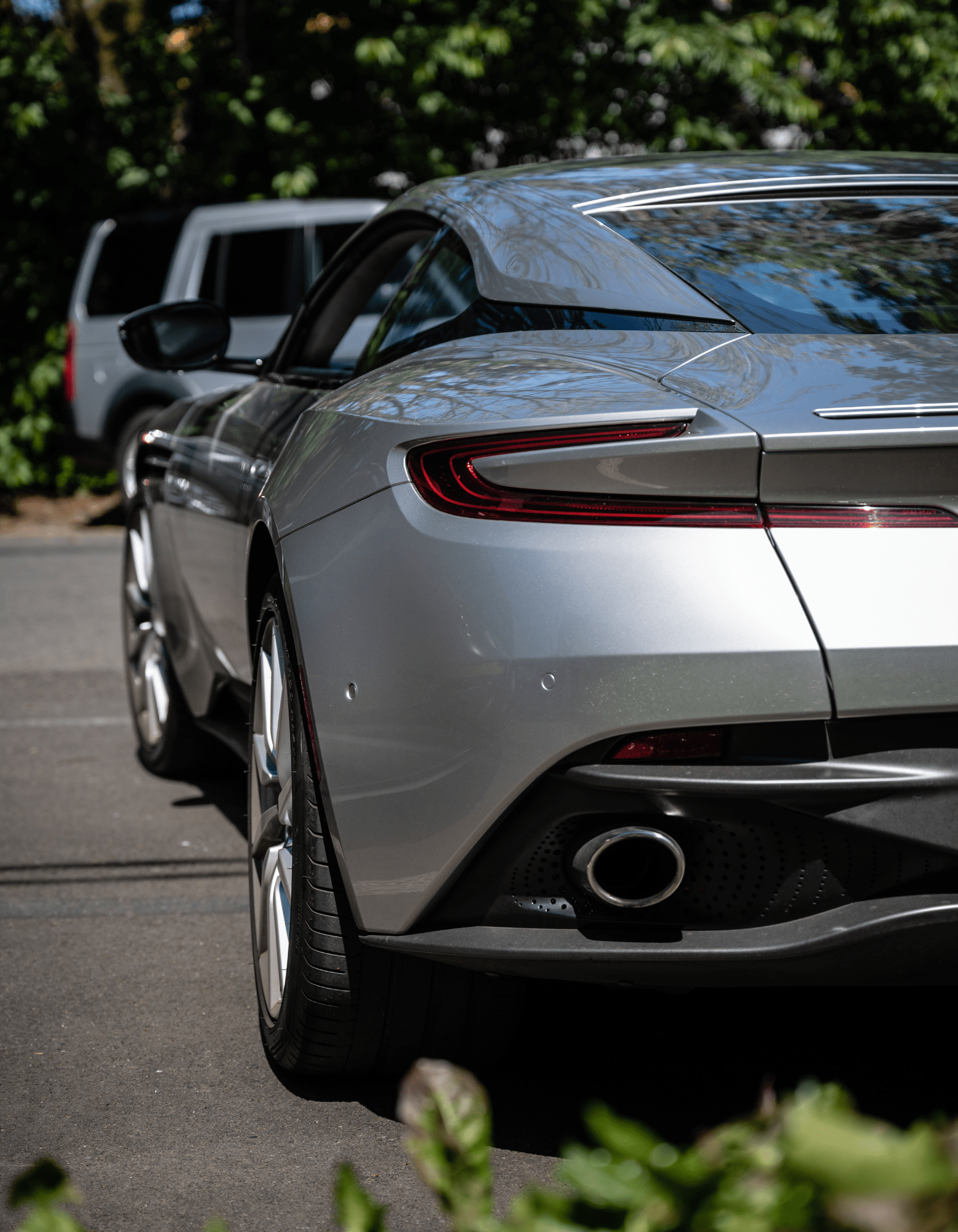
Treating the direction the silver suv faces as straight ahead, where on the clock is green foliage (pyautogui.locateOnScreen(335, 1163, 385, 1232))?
The green foliage is roughly at 3 o'clock from the silver suv.

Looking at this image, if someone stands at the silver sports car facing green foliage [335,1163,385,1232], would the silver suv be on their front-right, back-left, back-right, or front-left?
back-right

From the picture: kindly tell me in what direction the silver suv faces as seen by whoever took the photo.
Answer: facing to the right of the viewer

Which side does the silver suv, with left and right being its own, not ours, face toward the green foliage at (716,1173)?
right

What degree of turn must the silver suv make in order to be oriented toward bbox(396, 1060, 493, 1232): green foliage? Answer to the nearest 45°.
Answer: approximately 90° to its right

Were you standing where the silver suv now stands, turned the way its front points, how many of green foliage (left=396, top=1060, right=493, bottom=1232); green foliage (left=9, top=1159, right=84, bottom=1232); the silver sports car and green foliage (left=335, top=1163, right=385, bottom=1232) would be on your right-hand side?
4

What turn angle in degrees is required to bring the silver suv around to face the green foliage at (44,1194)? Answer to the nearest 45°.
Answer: approximately 90° to its right

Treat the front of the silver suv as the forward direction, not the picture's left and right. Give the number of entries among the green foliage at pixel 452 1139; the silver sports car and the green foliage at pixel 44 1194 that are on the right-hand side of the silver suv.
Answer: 3

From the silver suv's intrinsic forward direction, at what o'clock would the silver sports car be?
The silver sports car is roughly at 3 o'clock from the silver suv.
